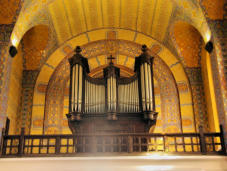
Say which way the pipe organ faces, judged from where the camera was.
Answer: facing the viewer

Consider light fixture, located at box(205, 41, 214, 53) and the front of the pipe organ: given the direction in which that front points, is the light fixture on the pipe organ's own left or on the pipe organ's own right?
on the pipe organ's own left
